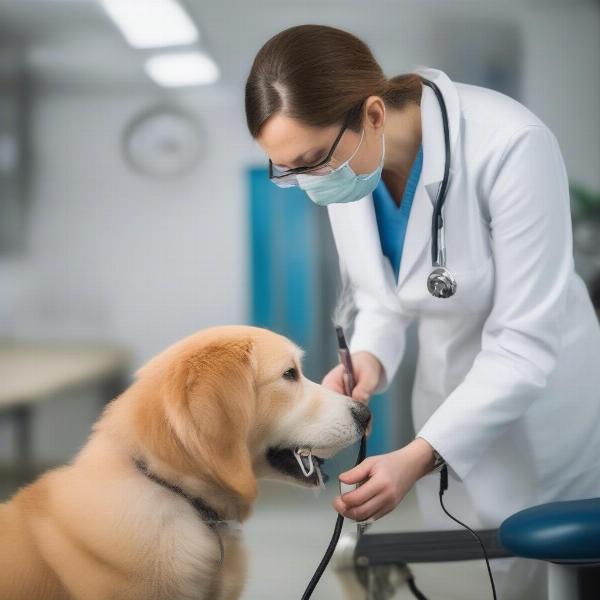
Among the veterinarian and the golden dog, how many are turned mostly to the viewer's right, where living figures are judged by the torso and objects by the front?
1

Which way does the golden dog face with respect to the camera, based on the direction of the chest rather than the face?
to the viewer's right

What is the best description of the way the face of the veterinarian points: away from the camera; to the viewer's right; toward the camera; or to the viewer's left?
to the viewer's left

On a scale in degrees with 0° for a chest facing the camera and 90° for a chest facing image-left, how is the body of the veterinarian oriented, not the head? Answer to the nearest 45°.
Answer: approximately 45°
